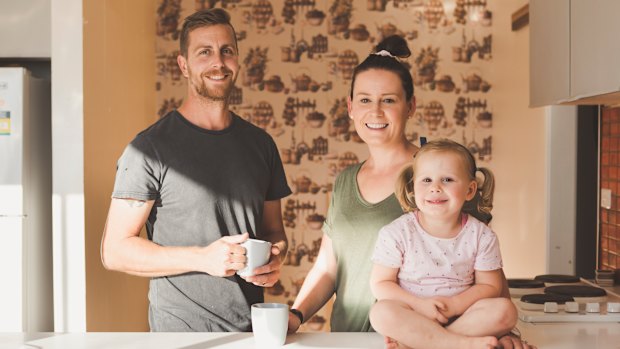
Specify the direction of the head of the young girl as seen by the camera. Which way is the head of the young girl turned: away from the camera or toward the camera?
toward the camera

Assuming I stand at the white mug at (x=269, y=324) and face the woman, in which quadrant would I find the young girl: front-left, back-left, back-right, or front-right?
front-right

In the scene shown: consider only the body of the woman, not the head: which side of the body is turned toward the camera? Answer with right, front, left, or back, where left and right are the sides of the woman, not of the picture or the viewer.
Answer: front

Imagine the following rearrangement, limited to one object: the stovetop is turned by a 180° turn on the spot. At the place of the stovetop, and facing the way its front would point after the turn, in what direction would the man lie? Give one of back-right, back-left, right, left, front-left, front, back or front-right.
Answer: back-left

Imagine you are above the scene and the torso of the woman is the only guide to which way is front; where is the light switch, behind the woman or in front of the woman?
behind

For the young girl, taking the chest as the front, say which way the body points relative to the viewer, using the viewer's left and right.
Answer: facing the viewer

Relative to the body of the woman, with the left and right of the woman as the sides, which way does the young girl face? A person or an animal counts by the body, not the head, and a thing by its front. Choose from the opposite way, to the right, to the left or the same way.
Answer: the same way

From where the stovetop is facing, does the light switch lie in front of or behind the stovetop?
behind

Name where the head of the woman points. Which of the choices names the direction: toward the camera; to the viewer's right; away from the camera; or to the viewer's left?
toward the camera

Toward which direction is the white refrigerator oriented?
toward the camera
